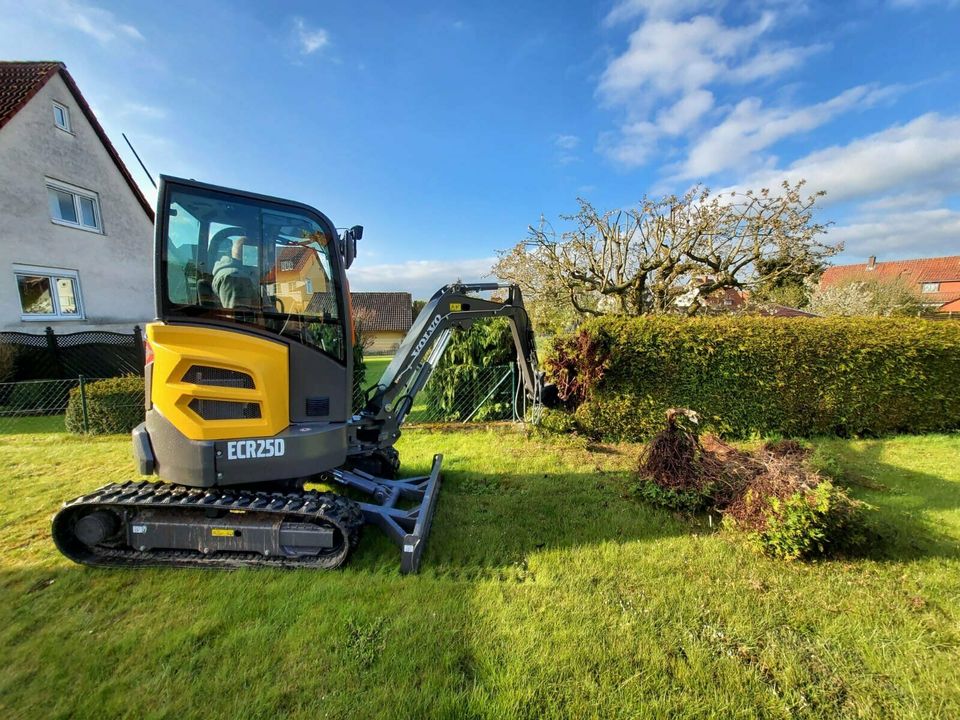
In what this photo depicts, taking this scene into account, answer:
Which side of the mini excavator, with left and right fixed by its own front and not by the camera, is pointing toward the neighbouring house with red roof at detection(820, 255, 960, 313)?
front

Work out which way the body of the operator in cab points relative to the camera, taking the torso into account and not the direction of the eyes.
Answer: to the viewer's right

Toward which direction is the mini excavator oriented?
to the viewer's right

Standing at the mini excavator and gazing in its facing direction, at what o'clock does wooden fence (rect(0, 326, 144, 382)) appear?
The wooden fence is roughly at 8 o'clock from the mini excavator.

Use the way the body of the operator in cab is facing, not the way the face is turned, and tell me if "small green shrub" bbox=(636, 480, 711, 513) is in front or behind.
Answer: in front

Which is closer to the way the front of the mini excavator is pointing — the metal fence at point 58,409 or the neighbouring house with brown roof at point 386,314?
the neighbouring house with brown roof

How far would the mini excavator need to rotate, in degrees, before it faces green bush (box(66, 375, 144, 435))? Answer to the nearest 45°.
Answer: approximately 135° to its left

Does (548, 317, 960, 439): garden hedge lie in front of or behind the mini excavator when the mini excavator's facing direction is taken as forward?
in front
